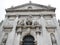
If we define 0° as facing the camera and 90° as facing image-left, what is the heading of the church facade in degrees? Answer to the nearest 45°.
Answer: approximately 0°
